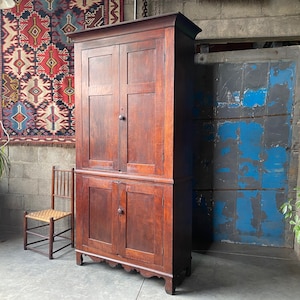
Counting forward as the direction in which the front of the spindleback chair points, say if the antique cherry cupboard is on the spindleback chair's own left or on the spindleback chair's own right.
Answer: on the spindleback chair's own left

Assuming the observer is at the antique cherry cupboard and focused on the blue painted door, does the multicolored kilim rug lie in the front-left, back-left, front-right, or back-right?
back-left

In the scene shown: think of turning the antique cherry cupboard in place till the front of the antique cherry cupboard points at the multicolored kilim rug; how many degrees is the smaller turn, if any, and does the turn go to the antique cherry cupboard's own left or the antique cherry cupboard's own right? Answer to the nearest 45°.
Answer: approximately 90° to the antique cherry cupboard's own right

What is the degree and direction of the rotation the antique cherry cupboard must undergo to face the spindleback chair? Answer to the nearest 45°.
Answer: approximately 90° to its right
